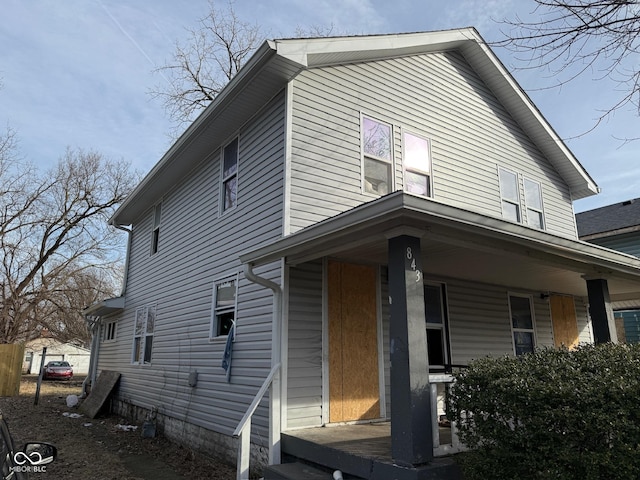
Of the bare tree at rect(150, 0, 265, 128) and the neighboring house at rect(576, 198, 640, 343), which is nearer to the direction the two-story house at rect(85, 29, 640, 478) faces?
the neighboring house

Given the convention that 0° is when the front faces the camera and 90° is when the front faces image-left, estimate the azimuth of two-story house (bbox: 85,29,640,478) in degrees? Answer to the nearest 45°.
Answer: approximately 315°

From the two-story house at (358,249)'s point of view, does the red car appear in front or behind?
behind

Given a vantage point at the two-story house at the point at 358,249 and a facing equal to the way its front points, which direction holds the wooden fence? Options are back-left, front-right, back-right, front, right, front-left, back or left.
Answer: back

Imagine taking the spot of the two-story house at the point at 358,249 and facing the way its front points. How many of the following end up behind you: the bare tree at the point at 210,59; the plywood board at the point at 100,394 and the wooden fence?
3

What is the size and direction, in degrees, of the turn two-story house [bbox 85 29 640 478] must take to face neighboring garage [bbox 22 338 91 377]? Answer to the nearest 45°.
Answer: approximately 180°

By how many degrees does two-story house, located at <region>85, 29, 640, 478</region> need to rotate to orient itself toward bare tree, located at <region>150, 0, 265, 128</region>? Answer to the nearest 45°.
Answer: approximately 180°

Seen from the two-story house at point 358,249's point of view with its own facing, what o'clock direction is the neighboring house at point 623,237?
The neighboring house is roughly at 9 o'clock from the two-story house.
